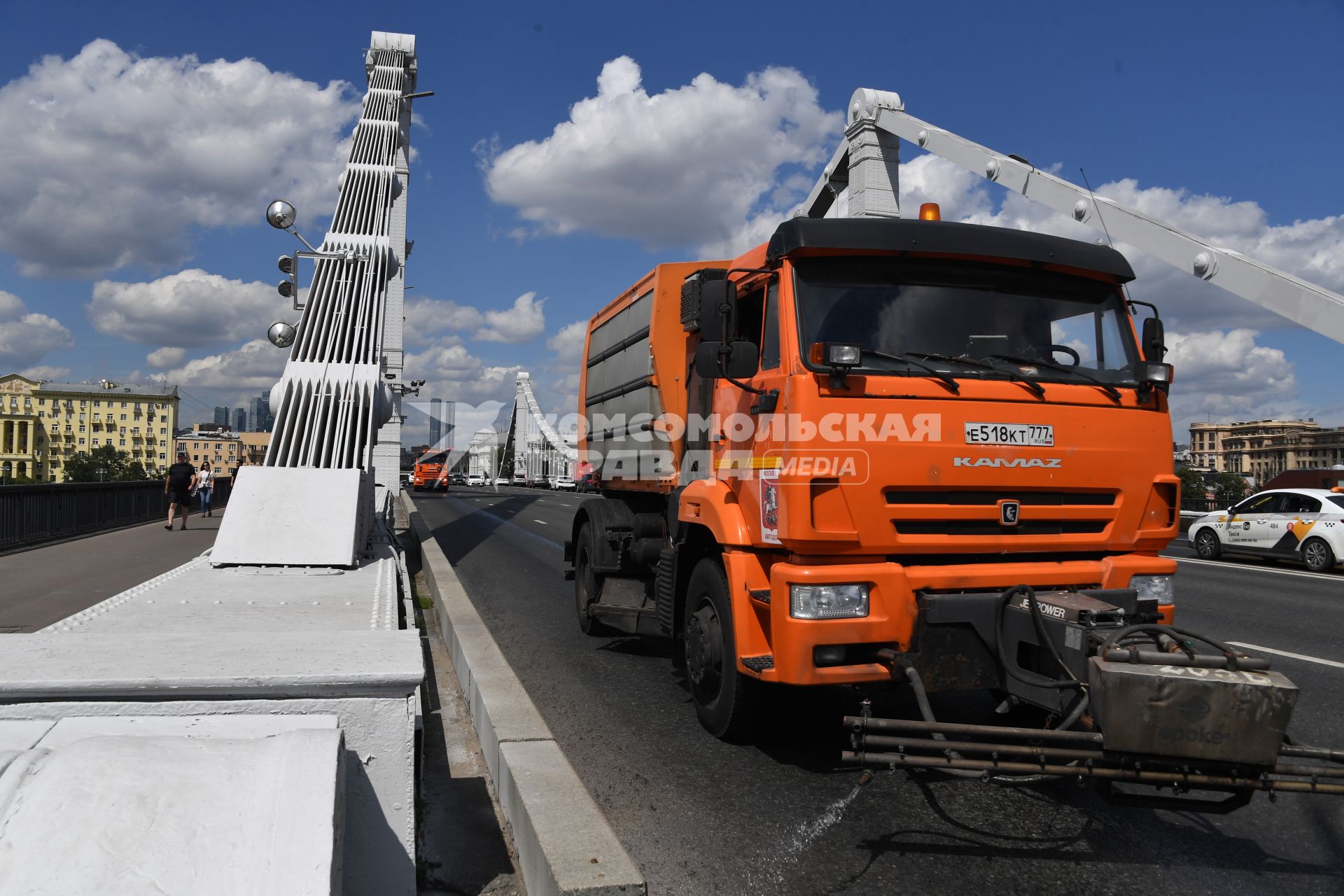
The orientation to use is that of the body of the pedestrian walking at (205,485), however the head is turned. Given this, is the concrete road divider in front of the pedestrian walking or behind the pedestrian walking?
in front

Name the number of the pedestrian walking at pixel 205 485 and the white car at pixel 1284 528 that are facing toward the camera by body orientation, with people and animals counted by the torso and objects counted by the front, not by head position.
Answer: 1

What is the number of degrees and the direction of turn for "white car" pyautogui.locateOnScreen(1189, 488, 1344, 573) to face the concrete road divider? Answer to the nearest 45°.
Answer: approximately 135° to its left

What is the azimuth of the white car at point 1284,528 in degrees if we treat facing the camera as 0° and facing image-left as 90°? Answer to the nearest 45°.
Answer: approximately 135°

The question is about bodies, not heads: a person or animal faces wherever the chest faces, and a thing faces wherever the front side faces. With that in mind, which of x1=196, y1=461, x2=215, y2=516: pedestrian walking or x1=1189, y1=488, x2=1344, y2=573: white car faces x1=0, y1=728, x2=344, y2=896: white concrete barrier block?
the pedestrian walking

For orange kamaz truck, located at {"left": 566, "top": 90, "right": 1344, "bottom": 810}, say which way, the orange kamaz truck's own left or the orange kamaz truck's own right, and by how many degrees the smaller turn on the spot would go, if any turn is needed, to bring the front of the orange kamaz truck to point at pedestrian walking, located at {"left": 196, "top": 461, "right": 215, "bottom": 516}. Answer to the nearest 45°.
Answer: approximately 180°

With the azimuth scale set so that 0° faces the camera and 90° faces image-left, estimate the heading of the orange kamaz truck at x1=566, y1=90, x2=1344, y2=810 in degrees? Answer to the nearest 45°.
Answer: approximately 315°

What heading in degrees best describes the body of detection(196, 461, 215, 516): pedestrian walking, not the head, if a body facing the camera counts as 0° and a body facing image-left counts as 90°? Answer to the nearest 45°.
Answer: approximately 0°
